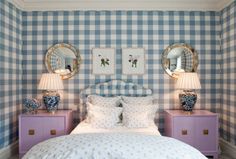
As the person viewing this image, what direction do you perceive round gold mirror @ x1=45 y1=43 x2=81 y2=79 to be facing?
facing the viewer

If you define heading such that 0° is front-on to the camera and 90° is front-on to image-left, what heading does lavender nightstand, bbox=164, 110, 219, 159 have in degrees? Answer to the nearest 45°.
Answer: approximately 0°

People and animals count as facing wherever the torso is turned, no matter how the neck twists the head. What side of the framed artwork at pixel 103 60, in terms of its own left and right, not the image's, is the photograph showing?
front

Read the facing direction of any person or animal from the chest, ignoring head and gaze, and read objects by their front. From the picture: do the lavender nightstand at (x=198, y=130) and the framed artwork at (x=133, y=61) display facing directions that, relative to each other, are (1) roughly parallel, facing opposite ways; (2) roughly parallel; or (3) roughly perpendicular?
roughly parallel

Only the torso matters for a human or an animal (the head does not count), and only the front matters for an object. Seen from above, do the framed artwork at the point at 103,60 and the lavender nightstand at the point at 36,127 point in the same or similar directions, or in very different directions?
same or similar directions

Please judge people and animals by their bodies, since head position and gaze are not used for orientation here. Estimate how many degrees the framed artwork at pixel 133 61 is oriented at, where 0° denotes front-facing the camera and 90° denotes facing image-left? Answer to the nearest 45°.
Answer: approximately 0°

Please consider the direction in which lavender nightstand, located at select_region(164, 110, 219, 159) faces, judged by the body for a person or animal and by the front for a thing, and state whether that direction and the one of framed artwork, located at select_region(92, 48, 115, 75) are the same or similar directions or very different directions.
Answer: same or similar directions

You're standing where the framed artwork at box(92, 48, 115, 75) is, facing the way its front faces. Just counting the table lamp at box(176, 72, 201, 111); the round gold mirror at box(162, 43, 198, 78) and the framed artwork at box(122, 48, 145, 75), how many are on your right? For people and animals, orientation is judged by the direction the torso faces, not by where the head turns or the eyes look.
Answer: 0

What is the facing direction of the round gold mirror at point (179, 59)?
toward the camera

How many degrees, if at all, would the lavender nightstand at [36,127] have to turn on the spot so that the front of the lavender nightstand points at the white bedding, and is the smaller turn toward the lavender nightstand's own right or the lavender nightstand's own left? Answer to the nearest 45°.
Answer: approximately 45° to the lavender nightstand's own left

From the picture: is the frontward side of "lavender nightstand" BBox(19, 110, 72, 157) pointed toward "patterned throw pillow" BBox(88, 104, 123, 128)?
no

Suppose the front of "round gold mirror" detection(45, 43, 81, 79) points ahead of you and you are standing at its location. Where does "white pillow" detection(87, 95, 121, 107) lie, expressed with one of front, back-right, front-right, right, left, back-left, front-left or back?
front-left

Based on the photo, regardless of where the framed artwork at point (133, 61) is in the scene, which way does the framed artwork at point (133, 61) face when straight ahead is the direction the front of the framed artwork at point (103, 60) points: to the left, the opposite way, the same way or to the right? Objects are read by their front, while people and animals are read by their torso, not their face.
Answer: the same way

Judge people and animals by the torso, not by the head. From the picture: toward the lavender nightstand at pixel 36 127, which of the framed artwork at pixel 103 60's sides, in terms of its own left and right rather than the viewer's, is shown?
right

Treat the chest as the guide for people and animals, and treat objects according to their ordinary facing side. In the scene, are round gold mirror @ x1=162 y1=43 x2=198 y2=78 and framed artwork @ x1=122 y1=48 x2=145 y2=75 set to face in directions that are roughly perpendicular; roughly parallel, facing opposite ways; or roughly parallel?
roughly parallel
